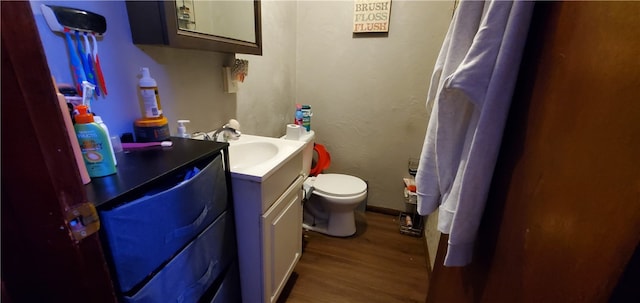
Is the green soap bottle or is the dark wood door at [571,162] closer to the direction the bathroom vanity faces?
the dark wood door

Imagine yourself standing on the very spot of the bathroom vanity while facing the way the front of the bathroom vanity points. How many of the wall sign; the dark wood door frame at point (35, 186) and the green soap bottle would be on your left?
1

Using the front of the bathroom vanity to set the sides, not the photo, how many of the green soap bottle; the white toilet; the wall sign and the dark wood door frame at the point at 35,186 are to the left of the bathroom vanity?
2

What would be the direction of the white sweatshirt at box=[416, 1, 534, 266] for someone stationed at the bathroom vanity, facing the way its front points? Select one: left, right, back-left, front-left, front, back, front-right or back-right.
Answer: front

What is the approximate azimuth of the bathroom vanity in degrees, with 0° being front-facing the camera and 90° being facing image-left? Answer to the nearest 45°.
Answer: approximately 315°

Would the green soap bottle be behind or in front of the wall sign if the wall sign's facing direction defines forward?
in front

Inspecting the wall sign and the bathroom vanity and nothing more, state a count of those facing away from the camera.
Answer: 0

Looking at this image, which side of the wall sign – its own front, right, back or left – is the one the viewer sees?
front

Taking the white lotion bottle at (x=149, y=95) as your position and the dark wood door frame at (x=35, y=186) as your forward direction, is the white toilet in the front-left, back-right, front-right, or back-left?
back-left

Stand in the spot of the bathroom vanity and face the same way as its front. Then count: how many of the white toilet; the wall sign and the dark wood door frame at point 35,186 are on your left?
2

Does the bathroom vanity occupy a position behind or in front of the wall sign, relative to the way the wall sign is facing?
in front

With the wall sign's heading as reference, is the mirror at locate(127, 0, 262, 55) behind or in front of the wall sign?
in front
